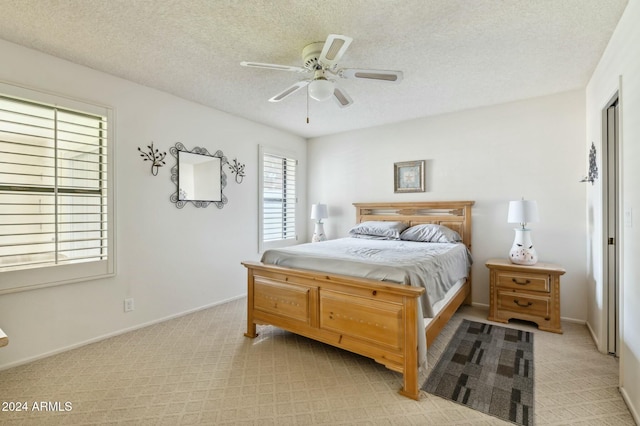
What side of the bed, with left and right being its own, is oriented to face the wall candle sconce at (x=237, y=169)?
right

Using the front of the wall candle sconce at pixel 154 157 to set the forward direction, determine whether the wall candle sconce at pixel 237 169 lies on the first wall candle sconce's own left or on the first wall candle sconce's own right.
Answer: on the first wall candle sconce's own left

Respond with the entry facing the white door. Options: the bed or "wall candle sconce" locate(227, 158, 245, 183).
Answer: the wall candle sconce

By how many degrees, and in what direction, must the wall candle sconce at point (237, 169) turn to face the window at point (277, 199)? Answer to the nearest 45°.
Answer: approximately 90° to its left

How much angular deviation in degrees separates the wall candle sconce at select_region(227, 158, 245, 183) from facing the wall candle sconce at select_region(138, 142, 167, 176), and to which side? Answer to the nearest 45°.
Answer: approximately 90° to its right

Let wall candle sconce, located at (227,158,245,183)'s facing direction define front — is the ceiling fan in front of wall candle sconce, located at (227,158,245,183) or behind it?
in front

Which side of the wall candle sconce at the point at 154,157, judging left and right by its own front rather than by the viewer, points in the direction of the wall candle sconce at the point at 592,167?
front

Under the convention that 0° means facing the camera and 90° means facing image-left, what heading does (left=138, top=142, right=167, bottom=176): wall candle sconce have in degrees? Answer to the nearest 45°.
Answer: approximately 315°

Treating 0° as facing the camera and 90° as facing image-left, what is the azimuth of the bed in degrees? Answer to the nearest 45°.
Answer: approximately 45°

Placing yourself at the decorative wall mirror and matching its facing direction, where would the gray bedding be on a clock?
The gray bedding is roughly at 12 o'clock from the decorative wall mirror.

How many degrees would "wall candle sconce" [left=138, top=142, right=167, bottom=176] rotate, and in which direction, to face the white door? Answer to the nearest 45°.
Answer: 0° — it already faces it
